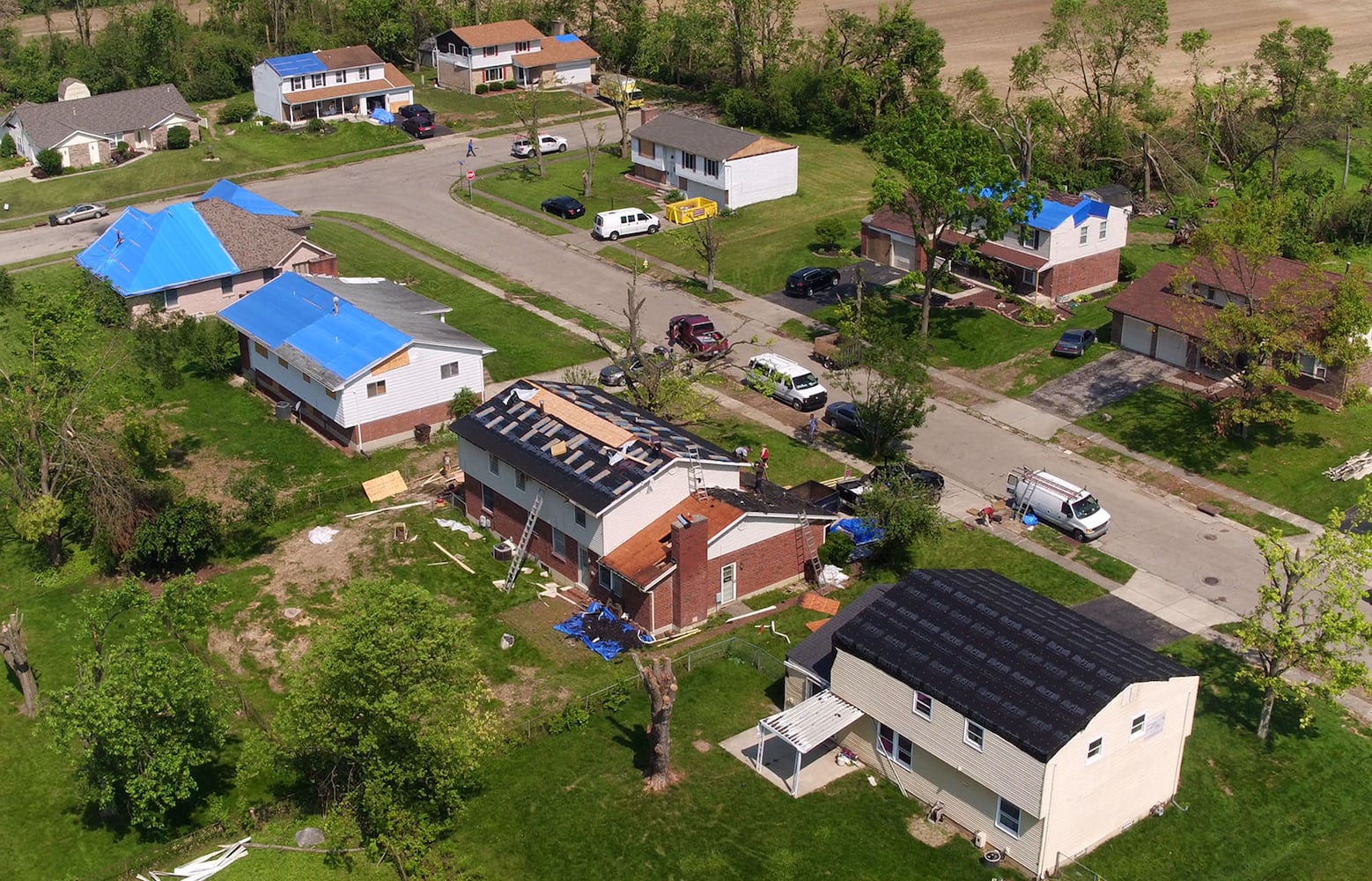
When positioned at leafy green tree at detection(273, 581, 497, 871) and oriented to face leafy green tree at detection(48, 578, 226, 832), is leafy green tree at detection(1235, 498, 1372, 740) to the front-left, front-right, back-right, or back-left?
back-right

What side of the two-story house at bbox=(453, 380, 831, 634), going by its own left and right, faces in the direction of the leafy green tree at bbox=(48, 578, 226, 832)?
back

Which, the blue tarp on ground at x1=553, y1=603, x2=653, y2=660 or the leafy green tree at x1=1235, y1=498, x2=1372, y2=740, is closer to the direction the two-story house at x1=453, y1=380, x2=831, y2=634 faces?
the leafy green tree

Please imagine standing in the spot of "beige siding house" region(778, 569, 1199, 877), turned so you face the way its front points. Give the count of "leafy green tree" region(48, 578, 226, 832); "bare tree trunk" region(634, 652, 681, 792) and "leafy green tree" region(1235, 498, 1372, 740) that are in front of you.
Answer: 1

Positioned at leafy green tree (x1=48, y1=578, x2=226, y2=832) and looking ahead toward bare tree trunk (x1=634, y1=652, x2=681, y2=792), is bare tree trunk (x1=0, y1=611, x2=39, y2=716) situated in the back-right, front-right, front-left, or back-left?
back-left

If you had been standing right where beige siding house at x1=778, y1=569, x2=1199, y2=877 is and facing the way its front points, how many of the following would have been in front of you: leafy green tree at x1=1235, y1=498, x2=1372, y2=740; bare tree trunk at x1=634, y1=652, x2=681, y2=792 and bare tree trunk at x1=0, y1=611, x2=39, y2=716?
1

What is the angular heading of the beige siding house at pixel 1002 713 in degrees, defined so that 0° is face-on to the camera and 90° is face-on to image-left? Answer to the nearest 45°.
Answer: approximately 225°

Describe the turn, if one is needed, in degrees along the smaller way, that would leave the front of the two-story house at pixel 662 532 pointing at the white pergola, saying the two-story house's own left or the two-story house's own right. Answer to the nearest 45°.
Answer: approximately 135° to the two-story house's own right

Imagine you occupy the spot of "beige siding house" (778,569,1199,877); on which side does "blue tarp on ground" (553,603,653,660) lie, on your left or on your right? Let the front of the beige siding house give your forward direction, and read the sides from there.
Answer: on your left

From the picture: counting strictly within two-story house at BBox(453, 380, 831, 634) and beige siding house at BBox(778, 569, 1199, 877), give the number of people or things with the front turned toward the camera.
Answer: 0

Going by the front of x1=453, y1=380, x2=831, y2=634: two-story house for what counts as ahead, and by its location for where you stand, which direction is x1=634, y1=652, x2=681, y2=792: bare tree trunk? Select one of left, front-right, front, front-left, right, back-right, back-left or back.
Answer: back-right

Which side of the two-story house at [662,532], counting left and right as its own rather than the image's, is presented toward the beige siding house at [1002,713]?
right

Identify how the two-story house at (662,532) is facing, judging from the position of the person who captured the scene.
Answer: facing away from the viewer and to the right of the viewer
